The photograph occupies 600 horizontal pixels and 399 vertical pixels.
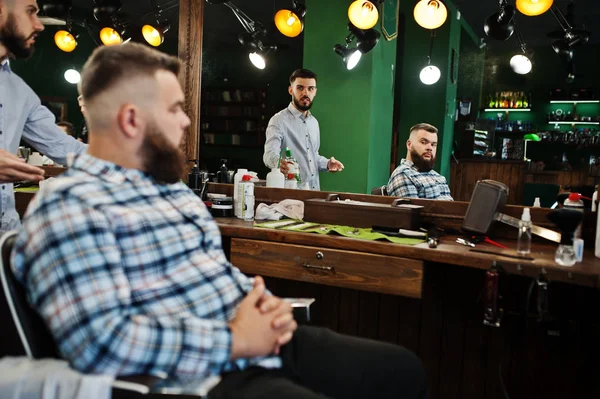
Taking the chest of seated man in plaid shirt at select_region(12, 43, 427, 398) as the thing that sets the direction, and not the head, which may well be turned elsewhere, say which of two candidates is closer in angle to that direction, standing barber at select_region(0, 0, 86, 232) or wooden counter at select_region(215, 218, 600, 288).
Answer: the wooden counter

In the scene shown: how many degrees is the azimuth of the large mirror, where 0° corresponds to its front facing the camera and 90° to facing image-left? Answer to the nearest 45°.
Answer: approximately 0°

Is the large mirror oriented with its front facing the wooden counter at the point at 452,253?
yes

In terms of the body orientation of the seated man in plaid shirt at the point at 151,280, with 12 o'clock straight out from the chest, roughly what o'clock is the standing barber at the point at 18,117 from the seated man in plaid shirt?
The standing barber is roughly at 8 o'clock from the seated man in plaid shirt.

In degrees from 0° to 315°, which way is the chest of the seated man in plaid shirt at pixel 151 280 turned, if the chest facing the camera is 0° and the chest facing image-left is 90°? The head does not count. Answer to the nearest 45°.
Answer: approximately 270°

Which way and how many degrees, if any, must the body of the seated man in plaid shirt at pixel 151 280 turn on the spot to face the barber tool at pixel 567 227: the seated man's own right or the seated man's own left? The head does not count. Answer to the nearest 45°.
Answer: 0° — they already face it

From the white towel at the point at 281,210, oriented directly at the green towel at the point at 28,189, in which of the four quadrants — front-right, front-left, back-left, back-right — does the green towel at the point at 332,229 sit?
back-left

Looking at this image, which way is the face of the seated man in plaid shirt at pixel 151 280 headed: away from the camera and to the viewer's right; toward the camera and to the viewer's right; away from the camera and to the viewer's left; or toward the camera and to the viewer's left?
away from the camera and to the viewer's right
